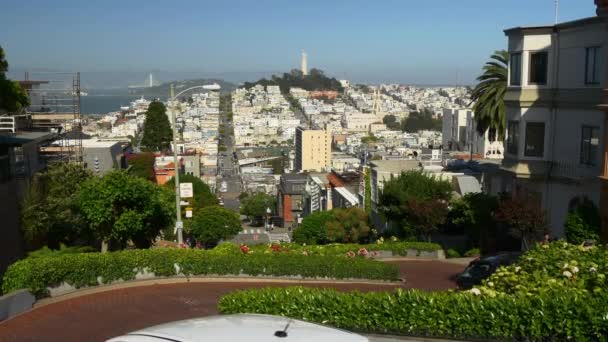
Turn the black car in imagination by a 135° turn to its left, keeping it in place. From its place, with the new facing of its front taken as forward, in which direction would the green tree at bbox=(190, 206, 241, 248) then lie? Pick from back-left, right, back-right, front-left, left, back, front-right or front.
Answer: front-right

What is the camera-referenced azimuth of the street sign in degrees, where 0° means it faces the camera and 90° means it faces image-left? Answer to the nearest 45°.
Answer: approximately 0°

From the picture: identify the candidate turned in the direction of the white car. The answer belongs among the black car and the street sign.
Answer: the street sign

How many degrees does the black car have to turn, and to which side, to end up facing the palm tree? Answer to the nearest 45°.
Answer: approximately 45° to its left

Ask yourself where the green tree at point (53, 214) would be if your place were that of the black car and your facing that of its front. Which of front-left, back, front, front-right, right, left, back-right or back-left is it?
back-left

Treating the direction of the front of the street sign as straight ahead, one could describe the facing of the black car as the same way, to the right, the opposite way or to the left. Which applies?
to the left

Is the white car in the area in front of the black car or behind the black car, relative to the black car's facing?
behind

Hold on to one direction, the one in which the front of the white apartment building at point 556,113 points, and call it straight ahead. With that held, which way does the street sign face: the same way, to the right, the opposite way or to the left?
to the left

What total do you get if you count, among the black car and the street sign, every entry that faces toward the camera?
1

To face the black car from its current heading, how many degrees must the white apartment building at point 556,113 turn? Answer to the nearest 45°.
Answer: approximately 45° to its left

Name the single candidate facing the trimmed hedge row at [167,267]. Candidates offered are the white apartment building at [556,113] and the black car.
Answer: the white apartment building

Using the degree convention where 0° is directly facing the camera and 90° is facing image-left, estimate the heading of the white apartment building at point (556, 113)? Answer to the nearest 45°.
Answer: approximately 45°

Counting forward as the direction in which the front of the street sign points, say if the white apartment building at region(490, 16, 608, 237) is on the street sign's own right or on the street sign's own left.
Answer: on the street sign's own left

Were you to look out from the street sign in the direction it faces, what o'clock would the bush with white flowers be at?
The bush with white flowers is roughly at 11 o'clock from the street sign.

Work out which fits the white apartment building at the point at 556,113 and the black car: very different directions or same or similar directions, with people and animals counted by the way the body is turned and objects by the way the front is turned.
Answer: very different directions

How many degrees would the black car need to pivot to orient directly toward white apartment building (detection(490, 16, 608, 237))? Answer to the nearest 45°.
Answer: approximately 45° to its left
